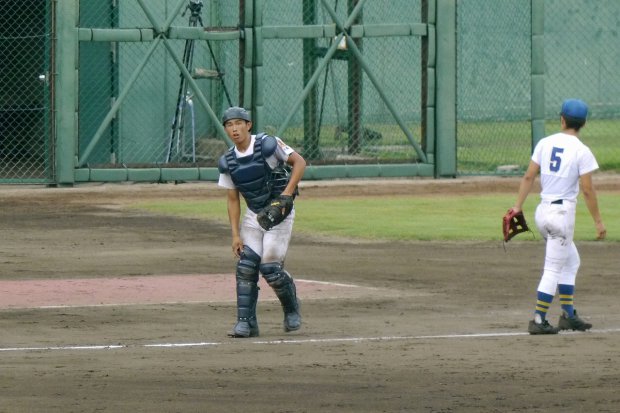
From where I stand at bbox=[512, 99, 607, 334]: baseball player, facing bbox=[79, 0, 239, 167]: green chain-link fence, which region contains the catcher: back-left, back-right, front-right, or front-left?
front-left

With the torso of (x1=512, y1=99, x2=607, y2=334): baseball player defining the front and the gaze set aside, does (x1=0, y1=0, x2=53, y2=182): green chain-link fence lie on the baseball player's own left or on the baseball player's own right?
on the baseball player's own left

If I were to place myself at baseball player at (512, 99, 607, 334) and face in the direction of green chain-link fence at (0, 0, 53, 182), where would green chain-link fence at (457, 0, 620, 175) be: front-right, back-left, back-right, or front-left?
front-right

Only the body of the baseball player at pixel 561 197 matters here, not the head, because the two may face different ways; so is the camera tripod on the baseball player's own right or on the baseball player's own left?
on the baseball player's own left

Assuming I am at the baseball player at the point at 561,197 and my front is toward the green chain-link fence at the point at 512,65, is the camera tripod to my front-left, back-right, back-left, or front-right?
front-left

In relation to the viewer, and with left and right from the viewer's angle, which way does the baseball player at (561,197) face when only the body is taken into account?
facing away from the viewer and to the right of the viewer

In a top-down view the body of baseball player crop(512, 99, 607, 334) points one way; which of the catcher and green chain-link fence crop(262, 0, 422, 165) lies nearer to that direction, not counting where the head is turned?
the green chain-link fence

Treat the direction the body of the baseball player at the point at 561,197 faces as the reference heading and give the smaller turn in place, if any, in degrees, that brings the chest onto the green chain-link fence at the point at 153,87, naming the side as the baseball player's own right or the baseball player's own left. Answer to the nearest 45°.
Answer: approximately 90° to the baseball player's own left

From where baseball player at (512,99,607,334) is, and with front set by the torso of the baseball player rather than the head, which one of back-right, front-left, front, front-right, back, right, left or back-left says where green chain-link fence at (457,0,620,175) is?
front-left

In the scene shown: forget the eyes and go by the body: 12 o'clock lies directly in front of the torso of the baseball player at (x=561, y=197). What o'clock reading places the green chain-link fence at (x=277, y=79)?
The green chain-link fence is roughly at 10 o'clock from the baseball player.

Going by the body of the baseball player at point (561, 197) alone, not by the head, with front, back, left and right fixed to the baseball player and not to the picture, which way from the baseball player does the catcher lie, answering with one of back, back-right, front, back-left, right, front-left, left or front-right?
back-left

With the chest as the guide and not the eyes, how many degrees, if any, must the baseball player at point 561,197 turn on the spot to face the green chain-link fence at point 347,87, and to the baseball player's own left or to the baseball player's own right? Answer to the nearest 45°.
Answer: approximately 45° to the baseball player's own left
